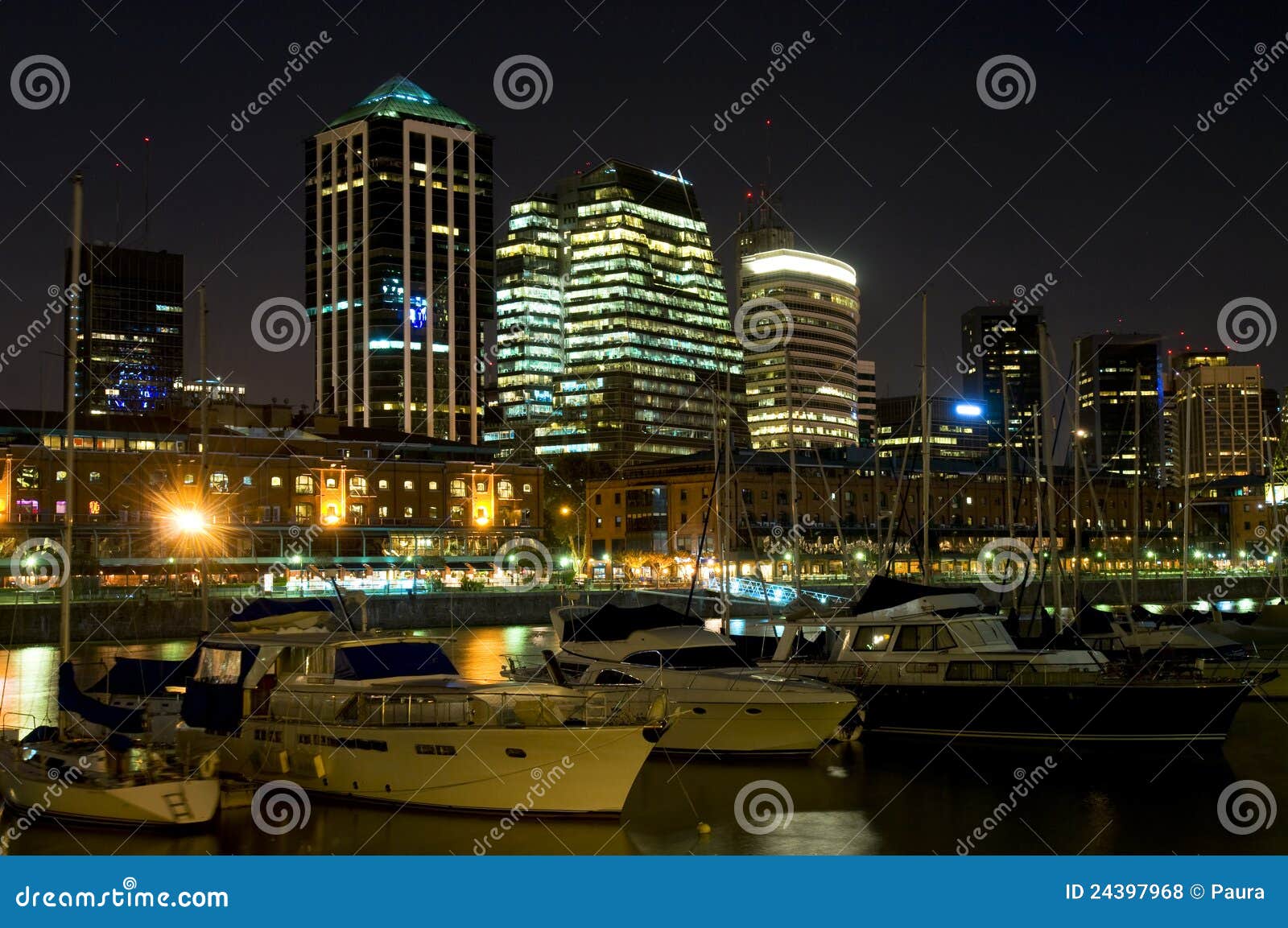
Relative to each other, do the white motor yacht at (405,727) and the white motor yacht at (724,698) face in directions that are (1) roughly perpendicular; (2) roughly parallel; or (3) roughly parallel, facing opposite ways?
roughly parallel

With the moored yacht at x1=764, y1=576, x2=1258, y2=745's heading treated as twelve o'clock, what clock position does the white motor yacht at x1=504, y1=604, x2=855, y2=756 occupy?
The white motor yacht is roughly at 5 o'clock from the moored yacht.

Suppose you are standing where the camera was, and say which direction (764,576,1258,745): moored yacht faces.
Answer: facing to the right of the viewer

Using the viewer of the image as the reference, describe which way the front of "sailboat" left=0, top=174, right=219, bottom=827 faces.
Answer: facing away from the viewer and to the left of the viewer

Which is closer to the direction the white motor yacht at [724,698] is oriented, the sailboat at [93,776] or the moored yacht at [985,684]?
the moored yacht

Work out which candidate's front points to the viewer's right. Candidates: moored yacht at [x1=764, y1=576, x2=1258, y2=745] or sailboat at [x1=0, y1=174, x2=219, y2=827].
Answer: the moored yacht

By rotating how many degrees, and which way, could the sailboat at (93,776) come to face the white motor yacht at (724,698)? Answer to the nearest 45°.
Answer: approximately 135° to its right

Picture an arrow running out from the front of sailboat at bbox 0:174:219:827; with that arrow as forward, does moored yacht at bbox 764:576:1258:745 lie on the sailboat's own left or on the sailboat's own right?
on the sailboat's own right

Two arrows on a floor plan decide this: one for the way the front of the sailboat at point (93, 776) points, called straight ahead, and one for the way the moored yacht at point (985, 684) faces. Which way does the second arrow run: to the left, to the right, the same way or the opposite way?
the opposite way

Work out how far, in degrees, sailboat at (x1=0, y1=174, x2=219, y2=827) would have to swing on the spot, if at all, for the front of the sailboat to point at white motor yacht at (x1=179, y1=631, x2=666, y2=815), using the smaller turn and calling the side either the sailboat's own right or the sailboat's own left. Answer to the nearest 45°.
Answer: approximately 135° to the sailboat's own right

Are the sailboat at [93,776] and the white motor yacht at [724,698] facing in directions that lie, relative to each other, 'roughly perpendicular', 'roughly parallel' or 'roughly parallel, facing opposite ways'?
roughly parallel, facing opposite ways

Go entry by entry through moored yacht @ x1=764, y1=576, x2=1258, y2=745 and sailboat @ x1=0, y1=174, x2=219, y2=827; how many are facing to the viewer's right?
1

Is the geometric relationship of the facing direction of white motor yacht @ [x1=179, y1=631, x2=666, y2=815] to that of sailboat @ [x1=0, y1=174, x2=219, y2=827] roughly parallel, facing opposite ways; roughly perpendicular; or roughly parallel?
roughly parallel, facing opposite ways

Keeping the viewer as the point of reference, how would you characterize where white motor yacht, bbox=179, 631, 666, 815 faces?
facing the viewer and to the right of the viewer

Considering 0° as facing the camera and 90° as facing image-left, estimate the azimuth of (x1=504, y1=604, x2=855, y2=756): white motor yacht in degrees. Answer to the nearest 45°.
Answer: approximately 315°
